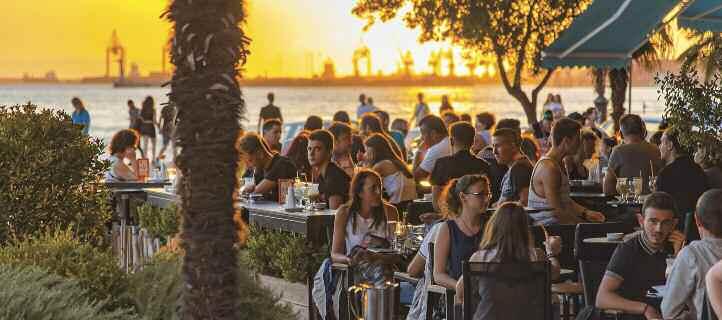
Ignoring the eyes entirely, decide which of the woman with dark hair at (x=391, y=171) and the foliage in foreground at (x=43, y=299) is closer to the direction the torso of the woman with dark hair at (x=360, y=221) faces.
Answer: the foliage in foreground

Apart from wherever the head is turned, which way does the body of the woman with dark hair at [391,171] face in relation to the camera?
to the viewer's left

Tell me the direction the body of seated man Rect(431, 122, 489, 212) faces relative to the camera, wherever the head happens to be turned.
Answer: away from the camera

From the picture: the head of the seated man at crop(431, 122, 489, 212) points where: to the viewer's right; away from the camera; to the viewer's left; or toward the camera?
away from the camera

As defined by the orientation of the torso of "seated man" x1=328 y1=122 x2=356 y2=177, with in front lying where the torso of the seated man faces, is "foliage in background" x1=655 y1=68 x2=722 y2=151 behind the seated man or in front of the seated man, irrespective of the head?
in front

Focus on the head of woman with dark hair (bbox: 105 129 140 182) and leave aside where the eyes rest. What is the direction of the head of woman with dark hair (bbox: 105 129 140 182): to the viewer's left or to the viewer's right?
to the viewer's right

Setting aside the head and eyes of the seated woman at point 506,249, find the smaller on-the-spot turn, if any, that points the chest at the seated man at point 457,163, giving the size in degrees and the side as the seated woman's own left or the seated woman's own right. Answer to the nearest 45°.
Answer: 0° — they already face them
